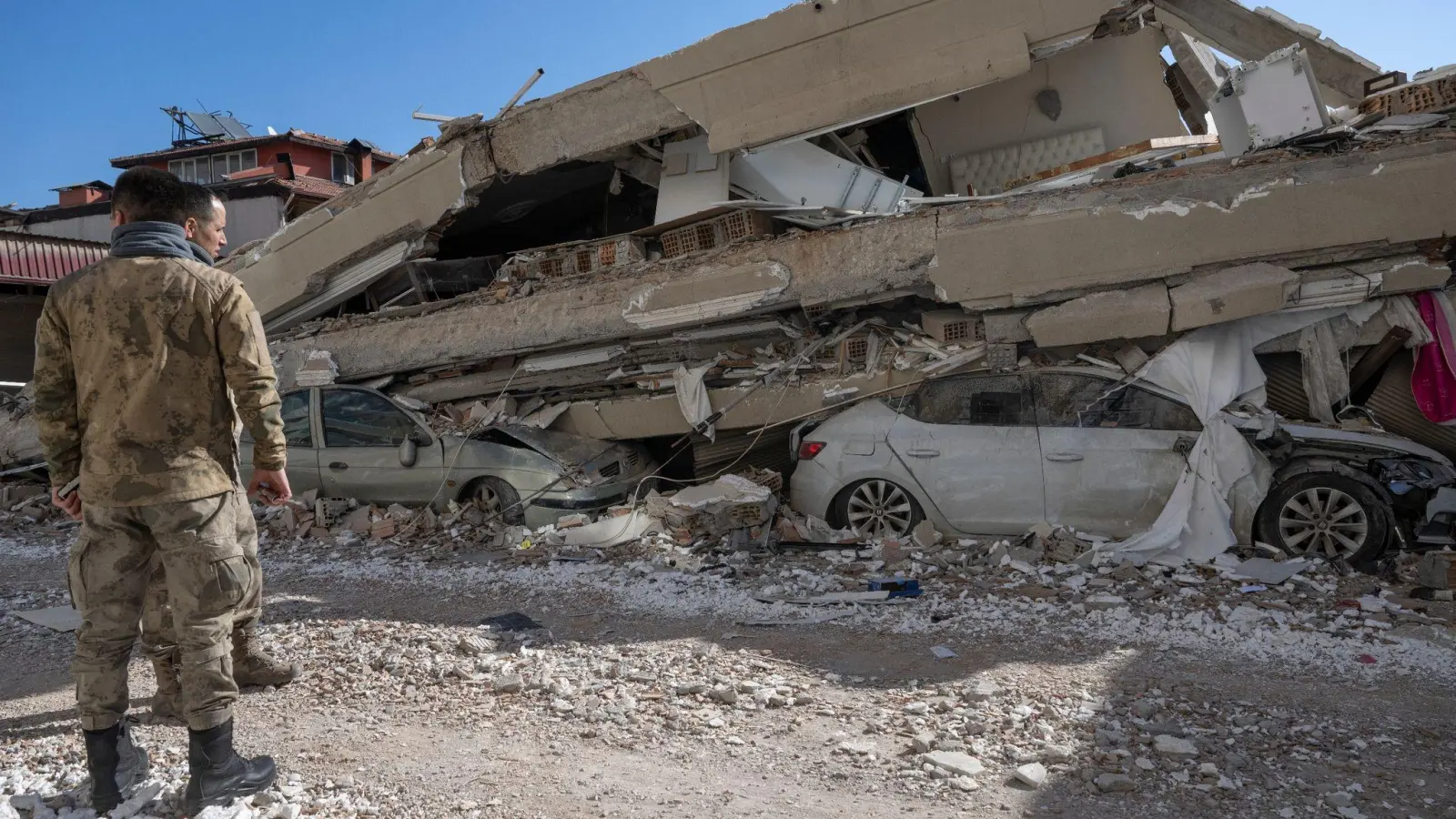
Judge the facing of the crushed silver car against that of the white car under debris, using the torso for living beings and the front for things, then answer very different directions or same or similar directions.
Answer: same or similar directions

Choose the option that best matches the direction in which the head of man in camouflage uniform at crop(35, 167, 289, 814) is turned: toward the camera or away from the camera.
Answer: away from the camera

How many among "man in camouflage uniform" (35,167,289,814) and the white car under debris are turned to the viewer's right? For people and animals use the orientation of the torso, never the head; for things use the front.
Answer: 1

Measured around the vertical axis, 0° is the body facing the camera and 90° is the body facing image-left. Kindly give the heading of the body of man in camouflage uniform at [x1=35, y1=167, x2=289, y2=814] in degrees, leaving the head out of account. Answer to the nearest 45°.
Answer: approximately 180°

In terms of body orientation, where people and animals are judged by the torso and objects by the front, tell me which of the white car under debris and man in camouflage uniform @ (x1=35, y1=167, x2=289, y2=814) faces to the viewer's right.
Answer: the white car under debris

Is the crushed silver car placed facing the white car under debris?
yes

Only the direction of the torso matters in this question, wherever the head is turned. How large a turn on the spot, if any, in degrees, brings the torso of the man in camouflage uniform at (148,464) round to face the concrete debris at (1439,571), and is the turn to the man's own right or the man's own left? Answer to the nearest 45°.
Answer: approximately 90° to the man's own right

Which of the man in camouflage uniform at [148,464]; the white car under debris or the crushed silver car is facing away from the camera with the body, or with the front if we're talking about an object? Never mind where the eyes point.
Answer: the man in camouflage uniform

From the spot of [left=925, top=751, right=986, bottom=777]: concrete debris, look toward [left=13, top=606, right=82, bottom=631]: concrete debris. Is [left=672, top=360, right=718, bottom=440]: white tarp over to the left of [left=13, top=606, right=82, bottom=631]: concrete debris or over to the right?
right

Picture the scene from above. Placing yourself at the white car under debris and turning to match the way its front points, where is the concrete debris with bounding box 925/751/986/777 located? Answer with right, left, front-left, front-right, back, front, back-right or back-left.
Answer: right

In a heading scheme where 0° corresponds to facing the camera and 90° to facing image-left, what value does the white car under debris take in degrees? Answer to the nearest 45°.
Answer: approximately 270°

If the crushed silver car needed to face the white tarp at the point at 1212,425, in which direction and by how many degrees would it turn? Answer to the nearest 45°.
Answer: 0° — it already faces it

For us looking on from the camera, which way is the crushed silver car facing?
facing the viewer and to the right of the viewer

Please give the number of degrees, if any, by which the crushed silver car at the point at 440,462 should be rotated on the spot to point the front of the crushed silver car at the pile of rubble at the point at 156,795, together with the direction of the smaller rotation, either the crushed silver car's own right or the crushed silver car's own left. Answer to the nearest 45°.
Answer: approximately 45° to the crushed silver car's own right

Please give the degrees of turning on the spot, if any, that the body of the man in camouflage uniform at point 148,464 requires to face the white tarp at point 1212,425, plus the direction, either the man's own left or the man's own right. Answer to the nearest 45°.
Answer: approximately 90° to the man's own right

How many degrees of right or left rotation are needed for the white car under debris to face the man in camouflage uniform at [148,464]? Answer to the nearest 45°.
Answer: approximately 135° to its right
